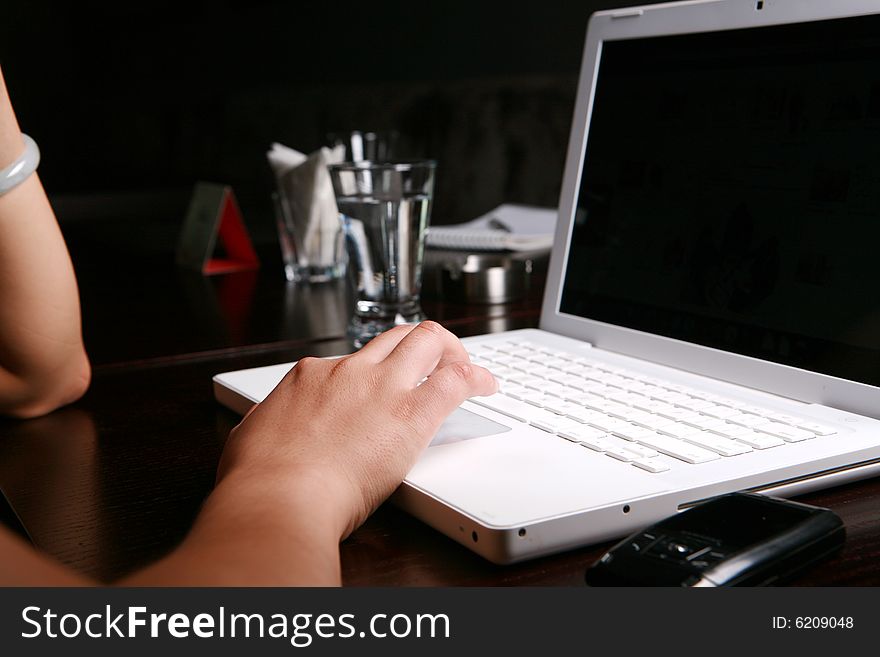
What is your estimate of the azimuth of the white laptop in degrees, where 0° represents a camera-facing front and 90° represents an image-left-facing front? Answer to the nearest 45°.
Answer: approximately 45°

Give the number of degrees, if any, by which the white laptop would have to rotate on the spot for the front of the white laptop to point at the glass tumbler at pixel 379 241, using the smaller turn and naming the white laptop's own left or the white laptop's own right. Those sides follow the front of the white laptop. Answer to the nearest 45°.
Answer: approximately 90° to the white laptop's own right
